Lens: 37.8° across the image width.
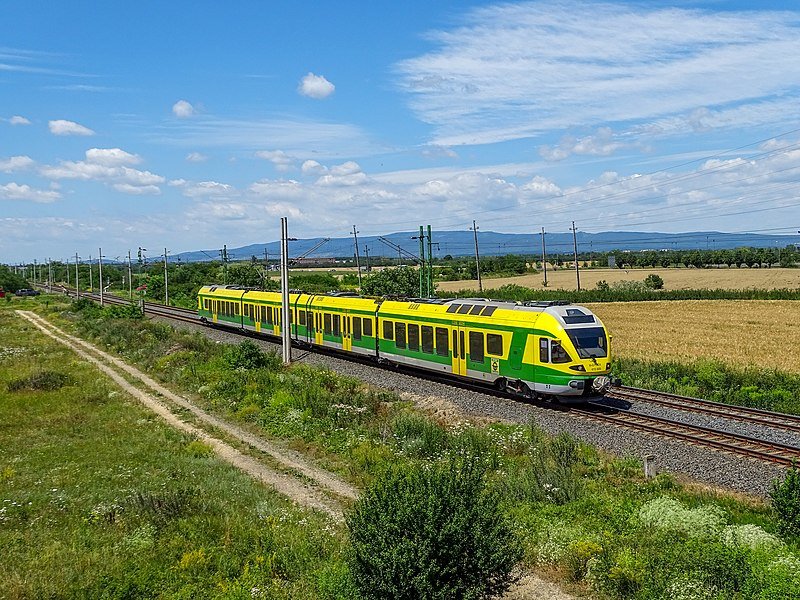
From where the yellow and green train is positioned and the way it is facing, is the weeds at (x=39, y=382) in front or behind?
behind

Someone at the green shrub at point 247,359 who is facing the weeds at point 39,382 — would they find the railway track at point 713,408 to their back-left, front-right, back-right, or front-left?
back-left

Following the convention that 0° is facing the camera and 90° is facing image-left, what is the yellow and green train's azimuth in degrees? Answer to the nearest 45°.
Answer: approximately 315°

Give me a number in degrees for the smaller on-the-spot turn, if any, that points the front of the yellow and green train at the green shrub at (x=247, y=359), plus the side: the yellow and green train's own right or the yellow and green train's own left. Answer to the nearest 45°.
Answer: approximately 180°

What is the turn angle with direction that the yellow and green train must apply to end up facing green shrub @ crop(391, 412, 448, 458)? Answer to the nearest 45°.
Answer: approximately 45° to its right

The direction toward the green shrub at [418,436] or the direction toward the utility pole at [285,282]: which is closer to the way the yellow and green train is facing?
the green shrub
